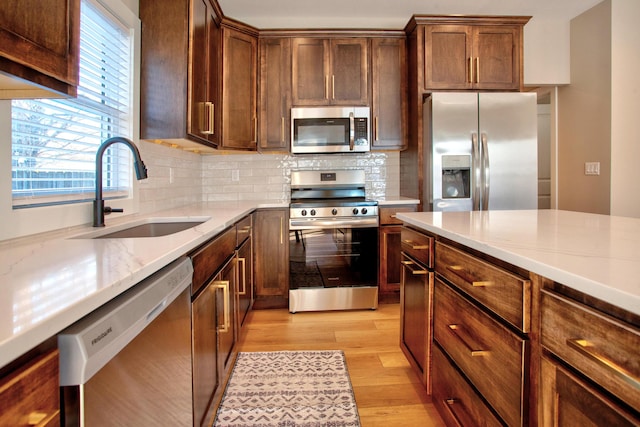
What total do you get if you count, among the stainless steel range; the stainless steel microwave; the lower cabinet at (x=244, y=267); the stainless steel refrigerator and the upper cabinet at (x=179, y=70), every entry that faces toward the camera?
3

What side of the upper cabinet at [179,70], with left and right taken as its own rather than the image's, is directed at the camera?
right

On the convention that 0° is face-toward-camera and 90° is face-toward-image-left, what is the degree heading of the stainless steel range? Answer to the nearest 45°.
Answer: approximately 0°

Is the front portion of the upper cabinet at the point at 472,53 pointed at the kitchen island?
yes

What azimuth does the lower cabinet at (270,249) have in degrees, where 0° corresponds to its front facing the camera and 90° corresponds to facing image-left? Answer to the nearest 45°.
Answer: approximately 0°

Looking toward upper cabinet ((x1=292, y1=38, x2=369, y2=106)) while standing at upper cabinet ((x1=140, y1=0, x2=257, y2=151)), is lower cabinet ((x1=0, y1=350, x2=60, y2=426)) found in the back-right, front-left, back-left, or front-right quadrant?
back-right

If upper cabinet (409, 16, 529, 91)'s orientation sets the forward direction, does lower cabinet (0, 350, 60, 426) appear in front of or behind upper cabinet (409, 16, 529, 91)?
in front

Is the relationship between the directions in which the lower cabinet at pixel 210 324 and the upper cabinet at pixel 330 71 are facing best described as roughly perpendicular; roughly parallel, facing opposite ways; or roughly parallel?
roughly perpendicular

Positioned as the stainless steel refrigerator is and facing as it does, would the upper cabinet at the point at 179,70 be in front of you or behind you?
in front

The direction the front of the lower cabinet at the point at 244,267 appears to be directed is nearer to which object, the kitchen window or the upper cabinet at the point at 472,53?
the upper cabinet
